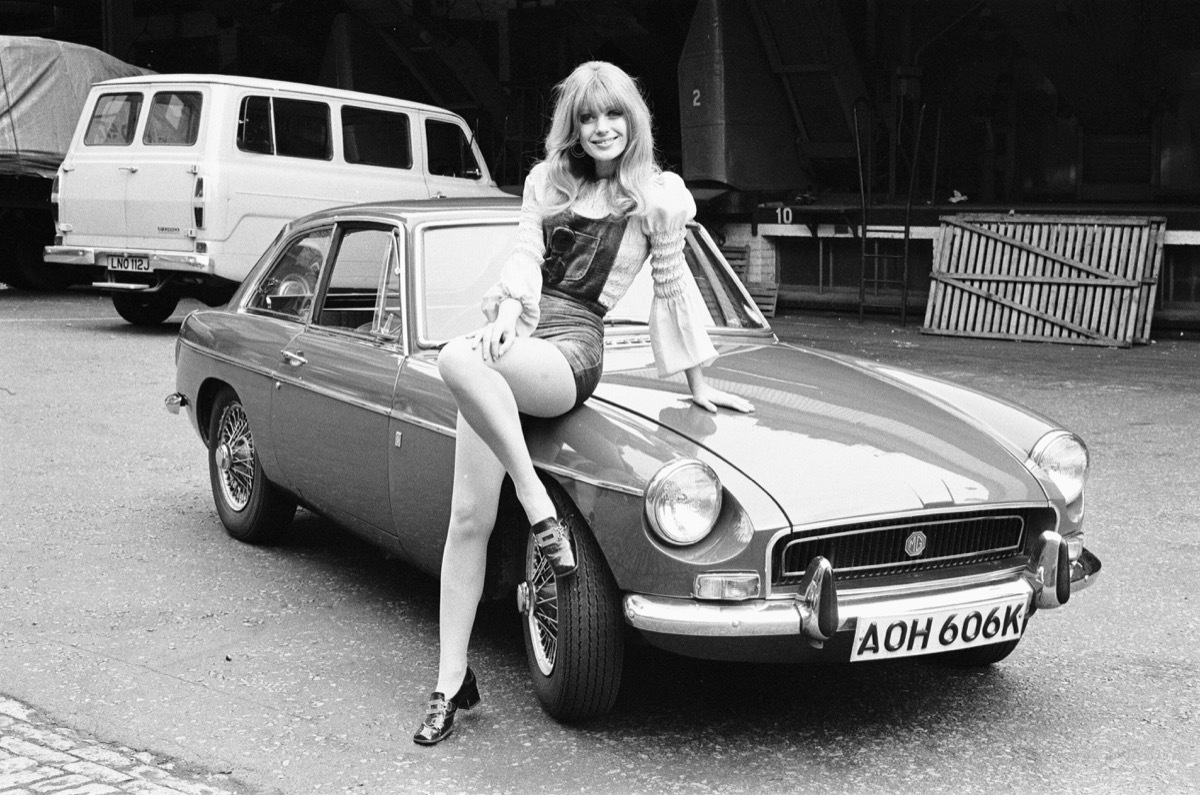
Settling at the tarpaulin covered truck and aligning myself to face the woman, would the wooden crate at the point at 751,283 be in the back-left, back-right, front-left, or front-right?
front-left

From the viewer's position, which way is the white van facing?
facing away from the viewer and to the right of the viewer

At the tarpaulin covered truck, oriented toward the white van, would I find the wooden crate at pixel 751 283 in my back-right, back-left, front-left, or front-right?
front-left

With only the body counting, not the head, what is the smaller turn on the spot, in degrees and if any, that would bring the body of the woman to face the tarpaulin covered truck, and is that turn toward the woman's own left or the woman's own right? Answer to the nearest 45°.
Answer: approximately 90° to the woman's own right

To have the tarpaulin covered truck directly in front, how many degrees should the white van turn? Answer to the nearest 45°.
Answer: approximately 90° to its left

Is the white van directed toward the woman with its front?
no

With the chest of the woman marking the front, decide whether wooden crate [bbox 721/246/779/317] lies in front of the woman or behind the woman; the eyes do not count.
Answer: behind

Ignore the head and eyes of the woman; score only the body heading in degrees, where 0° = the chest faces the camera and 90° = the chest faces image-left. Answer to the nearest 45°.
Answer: approximately 45°

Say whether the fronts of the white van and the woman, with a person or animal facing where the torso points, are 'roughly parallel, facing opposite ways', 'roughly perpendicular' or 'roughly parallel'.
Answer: roughly parallel, facing opposite ways

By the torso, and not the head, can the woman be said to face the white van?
no

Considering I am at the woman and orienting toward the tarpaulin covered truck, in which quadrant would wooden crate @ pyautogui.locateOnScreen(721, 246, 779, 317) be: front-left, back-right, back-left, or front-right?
front-right

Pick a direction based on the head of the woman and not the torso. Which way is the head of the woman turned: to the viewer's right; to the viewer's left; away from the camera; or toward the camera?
toward the camera

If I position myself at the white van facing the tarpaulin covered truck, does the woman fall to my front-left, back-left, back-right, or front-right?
back-left

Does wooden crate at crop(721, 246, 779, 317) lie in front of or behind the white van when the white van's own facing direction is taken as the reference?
in front
